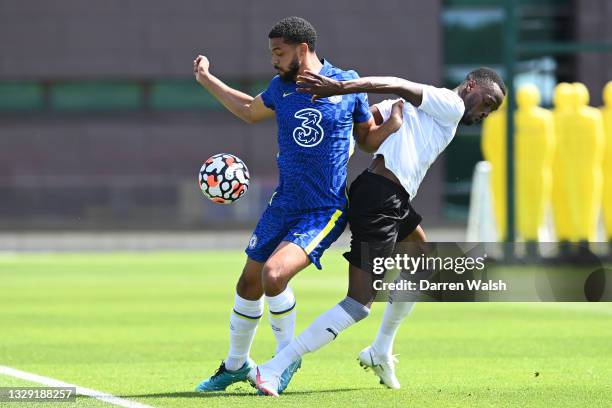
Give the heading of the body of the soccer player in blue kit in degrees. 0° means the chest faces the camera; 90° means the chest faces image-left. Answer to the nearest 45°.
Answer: approximately 45°
